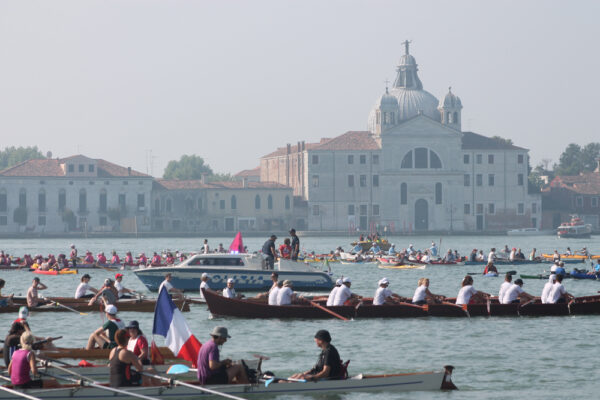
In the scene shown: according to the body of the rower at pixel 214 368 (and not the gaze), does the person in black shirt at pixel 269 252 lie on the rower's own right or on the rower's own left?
on the rower's own left

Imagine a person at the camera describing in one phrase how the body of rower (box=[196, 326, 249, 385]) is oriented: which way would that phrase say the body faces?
to the viewer's right

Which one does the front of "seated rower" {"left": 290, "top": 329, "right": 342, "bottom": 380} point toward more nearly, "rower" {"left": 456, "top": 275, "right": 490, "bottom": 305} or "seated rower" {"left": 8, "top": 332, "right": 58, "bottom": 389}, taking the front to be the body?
the seated rower

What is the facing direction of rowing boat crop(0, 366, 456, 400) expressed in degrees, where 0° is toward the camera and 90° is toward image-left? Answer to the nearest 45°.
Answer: approximately 90°

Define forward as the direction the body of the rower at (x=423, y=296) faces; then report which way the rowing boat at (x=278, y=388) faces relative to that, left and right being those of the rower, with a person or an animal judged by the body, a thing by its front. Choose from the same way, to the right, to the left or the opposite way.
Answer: the opposite way

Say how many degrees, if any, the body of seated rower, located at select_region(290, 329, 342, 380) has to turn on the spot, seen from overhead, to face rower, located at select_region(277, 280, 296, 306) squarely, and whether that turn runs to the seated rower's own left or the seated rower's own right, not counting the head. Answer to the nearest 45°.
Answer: approximately 90° to the seated rower's own right

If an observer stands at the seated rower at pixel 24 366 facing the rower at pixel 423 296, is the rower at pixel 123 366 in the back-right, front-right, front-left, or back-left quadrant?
front-right

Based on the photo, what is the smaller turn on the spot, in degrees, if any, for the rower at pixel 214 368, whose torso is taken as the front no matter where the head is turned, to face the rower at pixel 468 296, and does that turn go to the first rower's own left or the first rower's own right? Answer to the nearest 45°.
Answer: approximately 45° to the first rower's own left

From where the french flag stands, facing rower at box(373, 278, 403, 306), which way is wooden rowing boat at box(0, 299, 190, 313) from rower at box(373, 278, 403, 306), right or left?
left

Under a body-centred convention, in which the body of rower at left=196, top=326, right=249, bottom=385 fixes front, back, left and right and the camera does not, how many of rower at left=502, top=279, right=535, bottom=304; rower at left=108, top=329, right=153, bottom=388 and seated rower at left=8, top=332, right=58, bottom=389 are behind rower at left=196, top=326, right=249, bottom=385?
2
